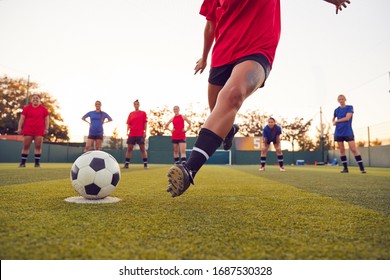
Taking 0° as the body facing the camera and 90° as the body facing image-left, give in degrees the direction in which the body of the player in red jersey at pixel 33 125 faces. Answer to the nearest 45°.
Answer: approximately 0°

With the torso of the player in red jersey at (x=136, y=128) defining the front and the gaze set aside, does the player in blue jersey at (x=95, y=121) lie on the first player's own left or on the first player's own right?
on the first player's own right

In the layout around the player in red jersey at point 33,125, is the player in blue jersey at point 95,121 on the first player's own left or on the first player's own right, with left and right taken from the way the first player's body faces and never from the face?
on the first player's own left

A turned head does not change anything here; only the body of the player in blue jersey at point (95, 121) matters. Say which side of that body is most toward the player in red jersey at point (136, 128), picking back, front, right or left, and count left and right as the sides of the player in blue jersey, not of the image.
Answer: left

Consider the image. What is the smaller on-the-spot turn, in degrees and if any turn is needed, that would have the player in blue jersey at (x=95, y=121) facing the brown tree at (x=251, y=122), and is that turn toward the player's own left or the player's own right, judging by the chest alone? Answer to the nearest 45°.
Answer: approximately 135° to the player's own left

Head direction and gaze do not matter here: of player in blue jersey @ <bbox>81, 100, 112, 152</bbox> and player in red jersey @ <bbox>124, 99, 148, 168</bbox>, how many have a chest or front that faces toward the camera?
2

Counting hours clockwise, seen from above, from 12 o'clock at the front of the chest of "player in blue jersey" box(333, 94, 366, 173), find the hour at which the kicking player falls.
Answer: The kicking player is roughly at 12 o'clock from the player in blue jersey.

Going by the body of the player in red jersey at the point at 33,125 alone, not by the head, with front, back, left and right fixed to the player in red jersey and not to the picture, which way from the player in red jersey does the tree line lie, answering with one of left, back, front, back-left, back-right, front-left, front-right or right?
back
